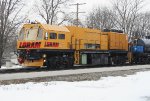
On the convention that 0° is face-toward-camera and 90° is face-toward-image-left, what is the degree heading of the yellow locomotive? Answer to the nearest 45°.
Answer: approximately 45°
